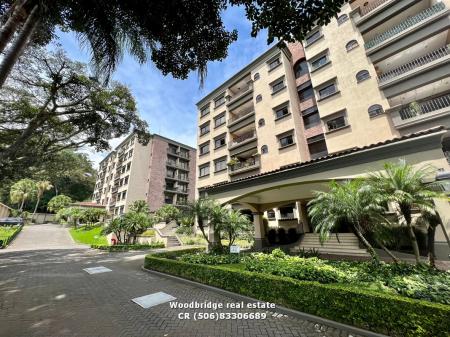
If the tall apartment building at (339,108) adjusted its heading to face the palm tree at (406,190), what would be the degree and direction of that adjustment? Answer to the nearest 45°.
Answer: approximately 45° to its left

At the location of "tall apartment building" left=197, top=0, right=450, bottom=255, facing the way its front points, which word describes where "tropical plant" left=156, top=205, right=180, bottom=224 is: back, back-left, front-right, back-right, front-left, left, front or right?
front-right

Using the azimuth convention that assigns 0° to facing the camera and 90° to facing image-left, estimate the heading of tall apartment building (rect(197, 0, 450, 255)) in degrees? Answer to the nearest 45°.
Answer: approximately 45°

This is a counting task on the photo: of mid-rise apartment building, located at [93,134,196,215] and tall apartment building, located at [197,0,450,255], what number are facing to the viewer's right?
0

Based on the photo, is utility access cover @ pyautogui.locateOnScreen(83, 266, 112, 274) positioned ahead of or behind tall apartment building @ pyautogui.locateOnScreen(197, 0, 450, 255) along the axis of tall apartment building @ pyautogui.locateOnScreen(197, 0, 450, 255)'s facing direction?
ahead

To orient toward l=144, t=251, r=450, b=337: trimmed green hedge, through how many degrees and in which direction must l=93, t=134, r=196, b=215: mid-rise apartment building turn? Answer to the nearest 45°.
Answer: approximately 45° to its left

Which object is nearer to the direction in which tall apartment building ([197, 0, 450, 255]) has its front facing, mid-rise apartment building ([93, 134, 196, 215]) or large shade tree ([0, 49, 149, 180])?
the large shade tree

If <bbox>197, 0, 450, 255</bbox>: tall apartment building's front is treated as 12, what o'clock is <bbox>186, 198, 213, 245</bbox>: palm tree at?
The palm tree is roughly at 12 o'clock from the tall apartment building.

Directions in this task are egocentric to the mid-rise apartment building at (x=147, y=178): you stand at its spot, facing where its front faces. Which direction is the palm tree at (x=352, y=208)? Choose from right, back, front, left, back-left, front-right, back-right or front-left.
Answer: front-left
